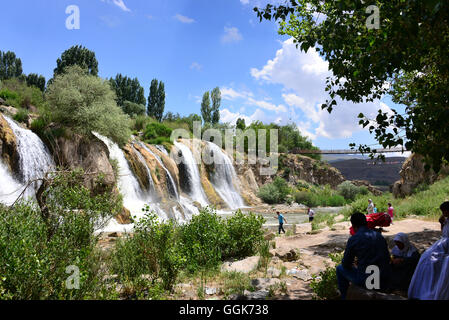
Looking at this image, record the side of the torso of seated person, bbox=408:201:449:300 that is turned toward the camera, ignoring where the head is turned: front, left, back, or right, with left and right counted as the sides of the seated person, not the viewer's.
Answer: left

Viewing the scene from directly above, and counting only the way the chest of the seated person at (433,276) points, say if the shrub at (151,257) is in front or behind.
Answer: in front

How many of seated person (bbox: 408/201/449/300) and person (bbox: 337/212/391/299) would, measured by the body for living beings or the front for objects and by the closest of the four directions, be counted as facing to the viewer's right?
0

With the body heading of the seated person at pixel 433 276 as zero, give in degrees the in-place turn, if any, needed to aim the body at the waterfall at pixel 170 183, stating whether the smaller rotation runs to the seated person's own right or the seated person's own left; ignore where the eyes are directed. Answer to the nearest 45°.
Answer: approximately 45° to the seated person's own right

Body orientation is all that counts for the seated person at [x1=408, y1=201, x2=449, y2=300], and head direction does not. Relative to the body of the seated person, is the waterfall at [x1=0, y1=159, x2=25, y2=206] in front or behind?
in front

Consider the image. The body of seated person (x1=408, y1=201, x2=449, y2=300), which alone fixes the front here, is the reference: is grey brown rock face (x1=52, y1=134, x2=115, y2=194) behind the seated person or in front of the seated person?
in front

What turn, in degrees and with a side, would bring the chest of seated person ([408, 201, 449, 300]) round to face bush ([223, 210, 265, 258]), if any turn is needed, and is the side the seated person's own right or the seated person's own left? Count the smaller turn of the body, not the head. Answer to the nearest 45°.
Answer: approximately 45° to the seated person's own right

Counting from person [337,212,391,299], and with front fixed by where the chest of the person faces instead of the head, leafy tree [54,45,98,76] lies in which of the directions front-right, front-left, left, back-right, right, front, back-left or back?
front

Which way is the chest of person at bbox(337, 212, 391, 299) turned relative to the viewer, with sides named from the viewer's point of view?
facing away from the viewer and to the left of the viewer

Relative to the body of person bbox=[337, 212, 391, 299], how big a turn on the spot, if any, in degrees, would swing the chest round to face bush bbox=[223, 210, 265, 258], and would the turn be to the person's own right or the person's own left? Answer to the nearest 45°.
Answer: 0° — they already face it

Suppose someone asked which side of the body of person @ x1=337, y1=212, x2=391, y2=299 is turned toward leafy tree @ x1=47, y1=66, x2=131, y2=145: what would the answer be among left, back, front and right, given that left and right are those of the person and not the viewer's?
front

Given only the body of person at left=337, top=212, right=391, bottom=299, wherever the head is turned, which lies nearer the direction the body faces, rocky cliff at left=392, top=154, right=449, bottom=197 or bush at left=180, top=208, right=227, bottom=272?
the bush
